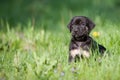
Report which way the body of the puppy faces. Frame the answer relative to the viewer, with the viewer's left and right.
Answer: facing the viewer and to the left of the viewer
